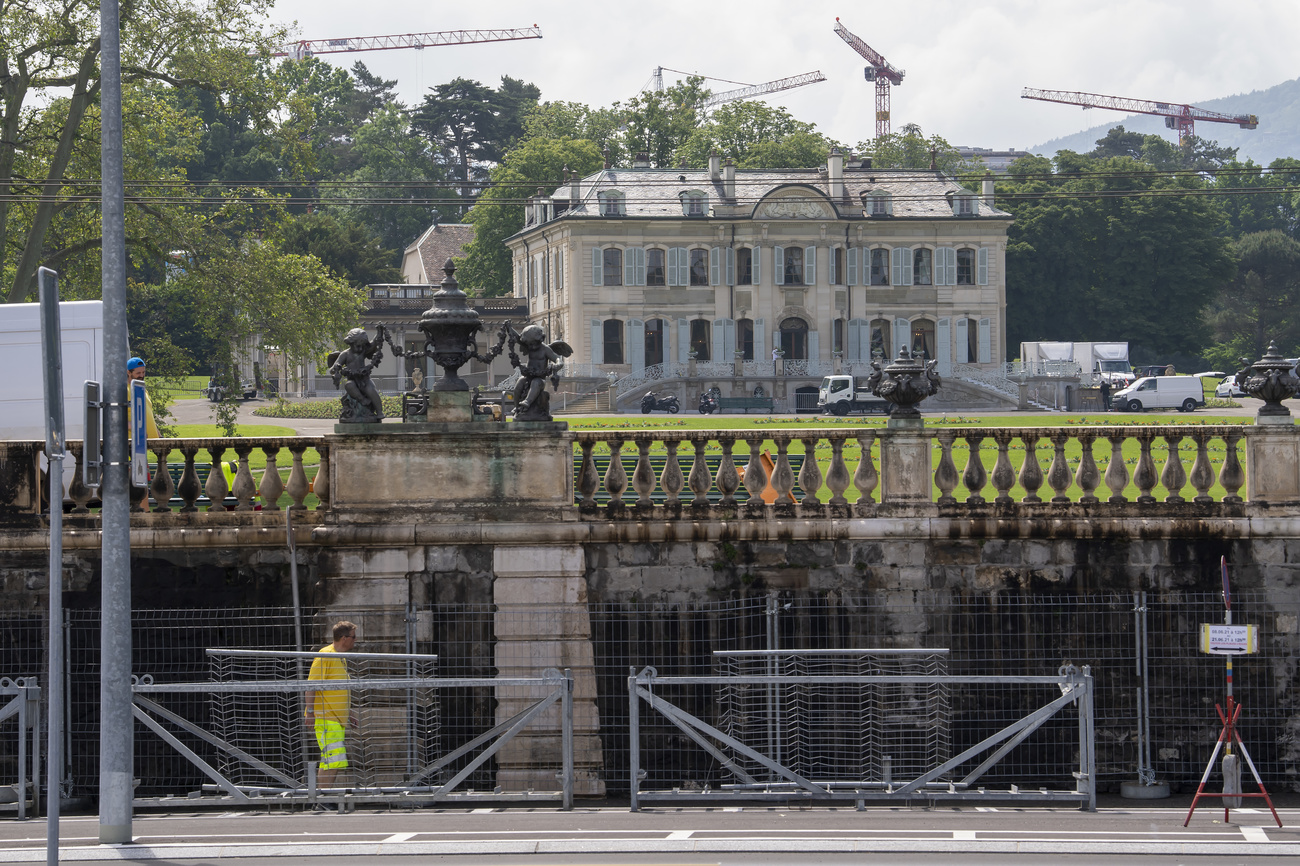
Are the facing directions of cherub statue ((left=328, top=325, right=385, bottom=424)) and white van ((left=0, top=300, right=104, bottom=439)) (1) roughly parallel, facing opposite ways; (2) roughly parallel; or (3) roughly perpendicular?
roughly perpendicular

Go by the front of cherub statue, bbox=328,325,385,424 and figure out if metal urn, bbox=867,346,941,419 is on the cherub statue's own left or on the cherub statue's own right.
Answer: on the cherub statue's own left

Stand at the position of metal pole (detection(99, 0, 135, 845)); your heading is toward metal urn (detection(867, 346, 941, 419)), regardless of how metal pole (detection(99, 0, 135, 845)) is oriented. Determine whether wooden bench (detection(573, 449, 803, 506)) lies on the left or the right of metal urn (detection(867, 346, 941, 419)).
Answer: left

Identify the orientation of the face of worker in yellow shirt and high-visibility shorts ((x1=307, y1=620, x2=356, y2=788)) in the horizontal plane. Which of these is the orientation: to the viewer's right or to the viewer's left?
to the viewer's right

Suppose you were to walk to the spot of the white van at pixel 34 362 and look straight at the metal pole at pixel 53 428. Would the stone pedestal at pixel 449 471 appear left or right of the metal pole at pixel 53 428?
left

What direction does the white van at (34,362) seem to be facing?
to the viewer's left

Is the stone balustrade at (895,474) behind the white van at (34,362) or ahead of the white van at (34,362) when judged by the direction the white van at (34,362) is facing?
behind
